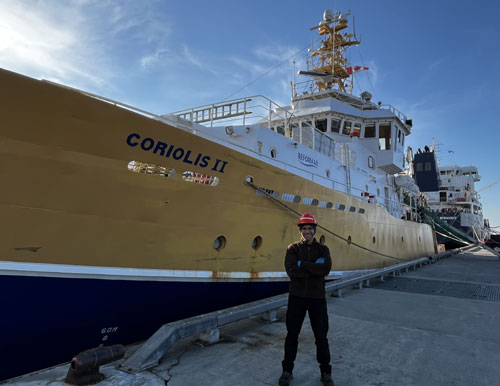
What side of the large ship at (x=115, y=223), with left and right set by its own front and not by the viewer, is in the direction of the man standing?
left

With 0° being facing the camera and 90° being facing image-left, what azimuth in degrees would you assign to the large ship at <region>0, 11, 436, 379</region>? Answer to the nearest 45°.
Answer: approximately 45°

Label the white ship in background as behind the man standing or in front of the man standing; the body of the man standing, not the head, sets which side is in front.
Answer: behind

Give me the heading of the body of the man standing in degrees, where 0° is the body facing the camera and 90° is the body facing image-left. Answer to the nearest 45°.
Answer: approximately 0°

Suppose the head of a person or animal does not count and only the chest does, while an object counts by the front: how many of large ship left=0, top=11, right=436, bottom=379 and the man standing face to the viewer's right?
0

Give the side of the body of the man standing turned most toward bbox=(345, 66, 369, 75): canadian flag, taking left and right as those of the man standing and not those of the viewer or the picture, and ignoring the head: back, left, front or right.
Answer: back

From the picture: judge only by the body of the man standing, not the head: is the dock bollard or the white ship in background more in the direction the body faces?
the dock bollard

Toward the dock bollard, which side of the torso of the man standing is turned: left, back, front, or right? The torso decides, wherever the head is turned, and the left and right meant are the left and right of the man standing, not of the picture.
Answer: right

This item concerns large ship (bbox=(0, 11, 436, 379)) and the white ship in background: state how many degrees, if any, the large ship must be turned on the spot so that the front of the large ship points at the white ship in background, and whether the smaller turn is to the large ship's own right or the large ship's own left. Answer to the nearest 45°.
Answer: approximately 180°
